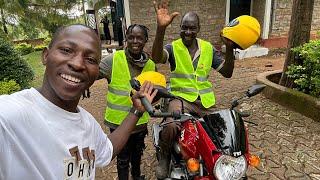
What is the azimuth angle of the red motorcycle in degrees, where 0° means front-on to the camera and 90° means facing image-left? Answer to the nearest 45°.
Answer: approximately 315°

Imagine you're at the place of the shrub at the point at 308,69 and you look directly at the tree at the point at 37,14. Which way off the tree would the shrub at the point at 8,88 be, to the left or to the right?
left

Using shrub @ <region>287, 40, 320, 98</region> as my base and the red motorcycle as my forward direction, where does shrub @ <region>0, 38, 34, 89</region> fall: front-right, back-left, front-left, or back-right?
front-right

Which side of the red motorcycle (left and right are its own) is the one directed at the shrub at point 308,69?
left

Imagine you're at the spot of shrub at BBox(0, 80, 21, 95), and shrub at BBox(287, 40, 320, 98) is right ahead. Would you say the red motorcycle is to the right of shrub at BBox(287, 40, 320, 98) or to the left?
right

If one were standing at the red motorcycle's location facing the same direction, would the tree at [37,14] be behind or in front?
behind

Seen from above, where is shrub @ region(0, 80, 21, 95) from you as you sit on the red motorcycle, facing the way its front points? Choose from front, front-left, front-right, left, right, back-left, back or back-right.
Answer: back

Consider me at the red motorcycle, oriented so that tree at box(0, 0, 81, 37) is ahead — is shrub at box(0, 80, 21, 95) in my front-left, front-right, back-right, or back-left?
front-left

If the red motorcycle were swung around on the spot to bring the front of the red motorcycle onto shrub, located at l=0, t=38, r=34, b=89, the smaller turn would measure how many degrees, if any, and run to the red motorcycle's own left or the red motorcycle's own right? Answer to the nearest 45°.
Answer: approximately 180°
